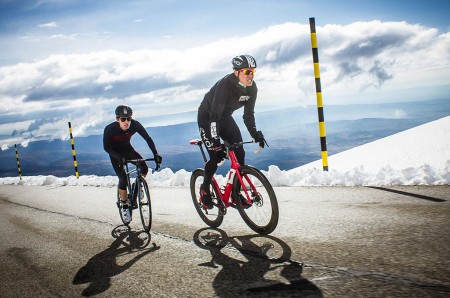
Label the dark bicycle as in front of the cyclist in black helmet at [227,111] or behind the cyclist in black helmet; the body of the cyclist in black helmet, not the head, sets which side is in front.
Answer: behind

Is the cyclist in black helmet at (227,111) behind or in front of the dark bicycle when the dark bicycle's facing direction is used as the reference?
in front

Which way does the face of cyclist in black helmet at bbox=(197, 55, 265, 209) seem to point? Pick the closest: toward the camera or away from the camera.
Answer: toward the camera

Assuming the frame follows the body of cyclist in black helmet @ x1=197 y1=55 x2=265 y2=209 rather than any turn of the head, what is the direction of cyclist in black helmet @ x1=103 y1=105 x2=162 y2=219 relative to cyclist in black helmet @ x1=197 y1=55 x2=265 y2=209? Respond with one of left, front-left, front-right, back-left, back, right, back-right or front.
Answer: back

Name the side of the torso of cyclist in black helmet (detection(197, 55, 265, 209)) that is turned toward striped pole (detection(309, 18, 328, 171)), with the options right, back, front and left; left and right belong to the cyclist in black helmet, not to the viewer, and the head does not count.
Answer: left

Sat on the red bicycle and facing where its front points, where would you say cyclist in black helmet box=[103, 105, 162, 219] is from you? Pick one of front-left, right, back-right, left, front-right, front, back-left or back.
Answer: back

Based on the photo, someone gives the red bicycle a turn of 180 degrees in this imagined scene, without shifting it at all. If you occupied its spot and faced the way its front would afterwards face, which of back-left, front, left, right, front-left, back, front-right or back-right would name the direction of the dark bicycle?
front

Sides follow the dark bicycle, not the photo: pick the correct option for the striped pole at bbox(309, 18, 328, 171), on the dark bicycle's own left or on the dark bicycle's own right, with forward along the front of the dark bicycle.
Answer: on the dark bicycle's own left

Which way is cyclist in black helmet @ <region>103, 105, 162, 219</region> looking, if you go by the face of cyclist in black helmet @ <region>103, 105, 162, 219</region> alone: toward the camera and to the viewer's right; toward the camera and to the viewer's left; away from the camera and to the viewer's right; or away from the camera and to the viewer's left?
toward the camera and to the viewer's right

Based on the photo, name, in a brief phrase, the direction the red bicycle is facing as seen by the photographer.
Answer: facing the viewer and to the right of the viewer

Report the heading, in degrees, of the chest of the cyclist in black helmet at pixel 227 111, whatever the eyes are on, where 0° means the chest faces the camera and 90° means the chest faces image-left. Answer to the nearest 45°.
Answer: approximately 315°
